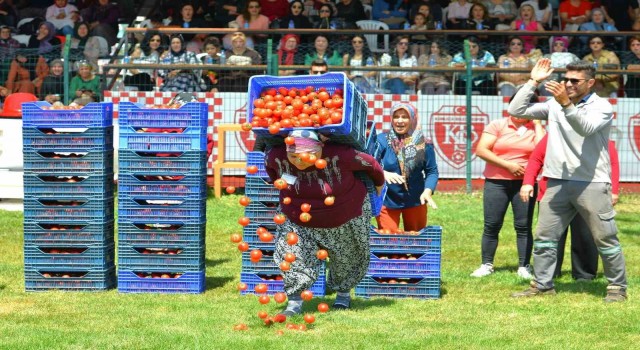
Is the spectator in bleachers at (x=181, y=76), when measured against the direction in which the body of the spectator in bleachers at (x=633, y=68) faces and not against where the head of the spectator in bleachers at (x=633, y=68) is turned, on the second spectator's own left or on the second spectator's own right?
on the second spectator's own right

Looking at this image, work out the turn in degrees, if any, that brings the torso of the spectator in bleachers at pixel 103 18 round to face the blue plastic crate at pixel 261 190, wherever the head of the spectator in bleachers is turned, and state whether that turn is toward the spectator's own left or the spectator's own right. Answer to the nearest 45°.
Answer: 0° — they already face it

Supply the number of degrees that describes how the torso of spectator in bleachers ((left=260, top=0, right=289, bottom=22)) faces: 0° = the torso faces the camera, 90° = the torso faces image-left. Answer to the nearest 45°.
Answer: approximately 0°

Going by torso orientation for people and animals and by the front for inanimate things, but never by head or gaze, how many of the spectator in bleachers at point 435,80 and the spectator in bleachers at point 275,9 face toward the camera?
2
